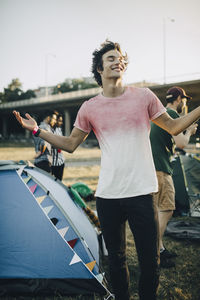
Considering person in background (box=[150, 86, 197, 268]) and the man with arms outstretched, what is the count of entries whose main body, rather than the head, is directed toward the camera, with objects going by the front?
1

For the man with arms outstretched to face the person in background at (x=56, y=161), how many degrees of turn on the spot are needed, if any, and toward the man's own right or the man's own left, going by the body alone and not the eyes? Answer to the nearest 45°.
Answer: approximately 180°
